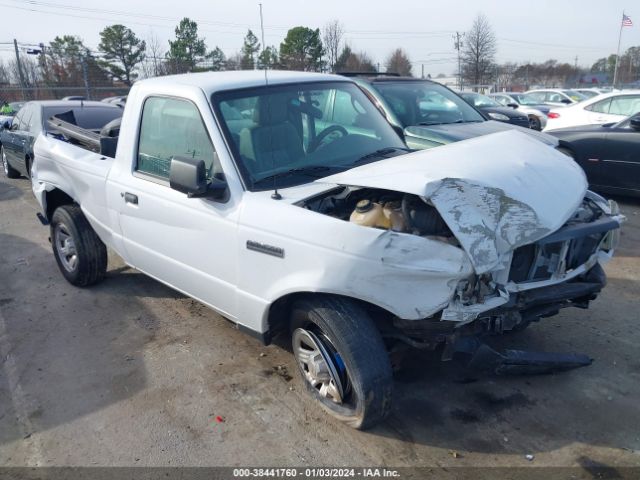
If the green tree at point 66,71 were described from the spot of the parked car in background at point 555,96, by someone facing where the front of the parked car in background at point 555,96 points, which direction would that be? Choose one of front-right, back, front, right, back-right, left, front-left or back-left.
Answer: back-right

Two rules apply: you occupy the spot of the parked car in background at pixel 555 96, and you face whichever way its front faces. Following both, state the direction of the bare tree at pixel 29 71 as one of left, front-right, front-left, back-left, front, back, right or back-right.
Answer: back-right

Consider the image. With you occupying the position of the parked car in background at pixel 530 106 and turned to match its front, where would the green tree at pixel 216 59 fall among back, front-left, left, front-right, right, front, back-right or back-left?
back-right

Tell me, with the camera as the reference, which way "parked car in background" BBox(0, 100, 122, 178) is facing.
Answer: facing away from the viewer and to the left of the viewer

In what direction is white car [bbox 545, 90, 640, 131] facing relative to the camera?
to the viewer's right

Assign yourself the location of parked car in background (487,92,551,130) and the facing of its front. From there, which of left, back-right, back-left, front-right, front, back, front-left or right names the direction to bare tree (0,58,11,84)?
back-right

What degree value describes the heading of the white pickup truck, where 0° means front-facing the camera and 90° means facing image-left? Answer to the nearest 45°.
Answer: approximately 315°

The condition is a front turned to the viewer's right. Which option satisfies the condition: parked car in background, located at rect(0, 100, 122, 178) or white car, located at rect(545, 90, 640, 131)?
the white car

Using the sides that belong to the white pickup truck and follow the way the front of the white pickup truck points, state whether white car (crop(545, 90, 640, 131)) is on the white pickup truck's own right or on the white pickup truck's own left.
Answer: on the white pickup truck's own left

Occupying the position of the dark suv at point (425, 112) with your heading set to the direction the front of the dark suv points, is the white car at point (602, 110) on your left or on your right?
on your left
